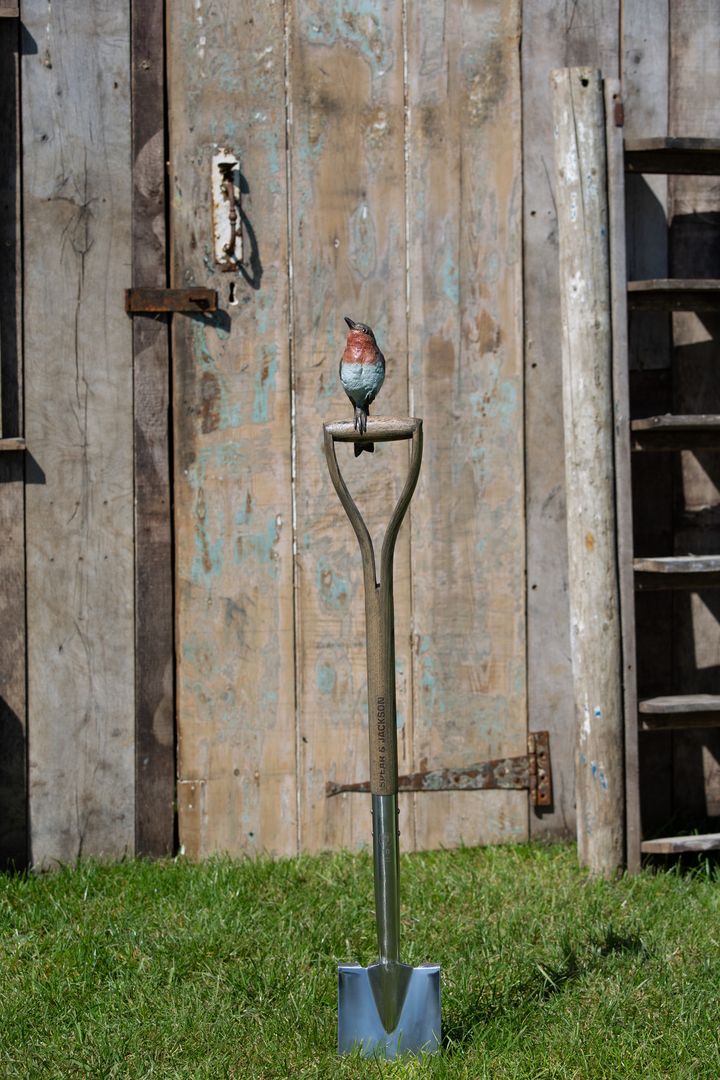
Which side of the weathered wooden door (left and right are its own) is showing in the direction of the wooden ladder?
left

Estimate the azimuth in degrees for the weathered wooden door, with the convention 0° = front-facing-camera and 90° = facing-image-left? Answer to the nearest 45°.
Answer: approximately 0°

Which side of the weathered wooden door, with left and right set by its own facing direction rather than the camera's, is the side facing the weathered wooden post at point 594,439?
left

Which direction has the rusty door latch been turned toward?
toward the camera
